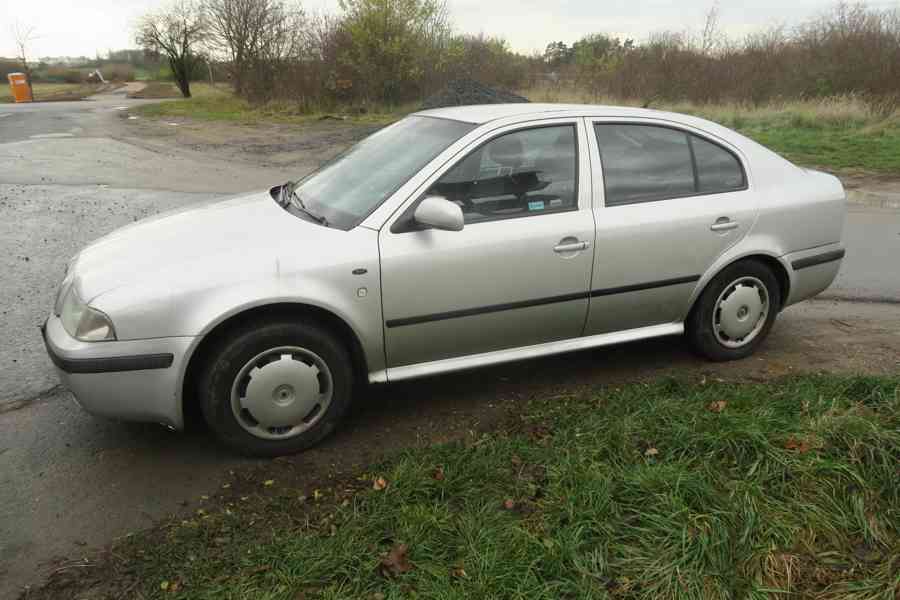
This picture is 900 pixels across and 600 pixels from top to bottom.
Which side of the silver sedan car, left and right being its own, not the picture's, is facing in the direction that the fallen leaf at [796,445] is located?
left

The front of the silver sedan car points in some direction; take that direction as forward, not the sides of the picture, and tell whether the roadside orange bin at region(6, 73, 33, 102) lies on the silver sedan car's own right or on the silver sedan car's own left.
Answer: on the silver sedan car's own right

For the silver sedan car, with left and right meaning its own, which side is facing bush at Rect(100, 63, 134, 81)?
right

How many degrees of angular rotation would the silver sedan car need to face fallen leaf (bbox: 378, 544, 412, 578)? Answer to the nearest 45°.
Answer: approximately 45° to its left

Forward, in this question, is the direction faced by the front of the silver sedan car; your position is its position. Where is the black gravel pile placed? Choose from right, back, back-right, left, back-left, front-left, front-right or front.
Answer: back-right

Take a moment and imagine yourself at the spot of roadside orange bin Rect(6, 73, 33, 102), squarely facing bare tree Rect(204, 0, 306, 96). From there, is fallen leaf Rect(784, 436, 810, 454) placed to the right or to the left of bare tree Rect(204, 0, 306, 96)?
right

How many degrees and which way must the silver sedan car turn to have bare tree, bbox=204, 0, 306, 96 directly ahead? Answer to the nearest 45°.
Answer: approximately 135° to its right

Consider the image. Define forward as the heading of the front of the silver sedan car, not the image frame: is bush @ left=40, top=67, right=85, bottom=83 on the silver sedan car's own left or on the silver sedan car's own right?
on the silver sedan car's own right

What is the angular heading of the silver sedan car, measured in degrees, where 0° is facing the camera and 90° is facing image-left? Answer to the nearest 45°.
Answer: approximately 45°
